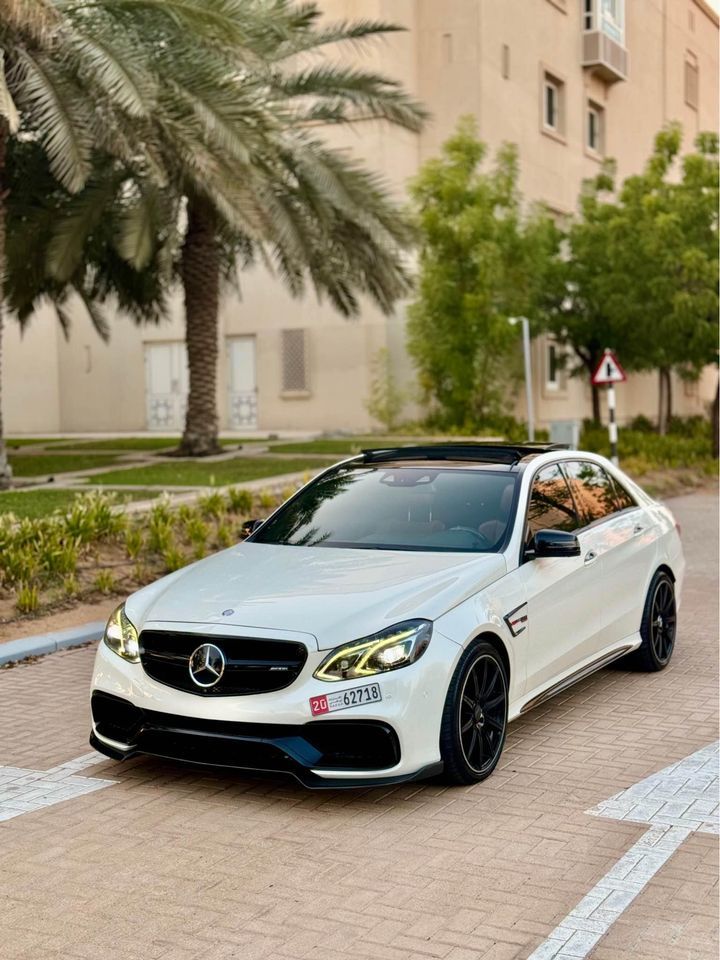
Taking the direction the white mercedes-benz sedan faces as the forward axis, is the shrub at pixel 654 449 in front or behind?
behind

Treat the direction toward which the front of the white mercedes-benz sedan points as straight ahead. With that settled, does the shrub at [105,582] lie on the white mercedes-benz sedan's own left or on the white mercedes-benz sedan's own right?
on the white mercedes-benz sedan's own right

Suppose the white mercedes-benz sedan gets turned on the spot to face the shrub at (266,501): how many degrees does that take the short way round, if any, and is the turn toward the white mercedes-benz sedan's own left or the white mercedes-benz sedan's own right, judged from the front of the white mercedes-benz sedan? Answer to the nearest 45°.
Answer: approximately 135° to the white mercedes-benz sedan's own right

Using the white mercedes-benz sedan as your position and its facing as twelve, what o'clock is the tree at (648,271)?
The tree is roughly at 5 o'clock from the white mercedes-benz sedan.

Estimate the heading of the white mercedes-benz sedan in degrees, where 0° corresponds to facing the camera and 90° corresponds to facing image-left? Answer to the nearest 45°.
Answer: approximately 45°

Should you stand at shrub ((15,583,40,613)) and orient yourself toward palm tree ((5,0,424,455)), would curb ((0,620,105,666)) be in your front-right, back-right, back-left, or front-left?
back-right

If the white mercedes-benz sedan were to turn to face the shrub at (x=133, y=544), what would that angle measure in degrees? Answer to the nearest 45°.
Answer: approximately 135° to its right

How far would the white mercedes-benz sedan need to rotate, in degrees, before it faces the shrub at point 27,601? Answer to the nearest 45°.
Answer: approximately 90° to its right

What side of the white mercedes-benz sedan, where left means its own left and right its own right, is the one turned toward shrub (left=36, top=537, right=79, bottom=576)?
right

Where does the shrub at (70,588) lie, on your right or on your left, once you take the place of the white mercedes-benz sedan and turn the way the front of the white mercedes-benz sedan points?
on your right

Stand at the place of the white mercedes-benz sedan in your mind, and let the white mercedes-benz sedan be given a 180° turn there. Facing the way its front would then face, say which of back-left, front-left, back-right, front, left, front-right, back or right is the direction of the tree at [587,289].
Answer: front-left

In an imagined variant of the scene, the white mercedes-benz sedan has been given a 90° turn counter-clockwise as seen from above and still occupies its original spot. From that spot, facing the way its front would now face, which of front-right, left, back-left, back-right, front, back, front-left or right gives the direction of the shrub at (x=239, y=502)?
back-left

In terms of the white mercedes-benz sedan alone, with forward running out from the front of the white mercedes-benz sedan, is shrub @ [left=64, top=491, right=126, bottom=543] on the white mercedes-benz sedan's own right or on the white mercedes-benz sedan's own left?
on the white mercedes-benz sedan's own right

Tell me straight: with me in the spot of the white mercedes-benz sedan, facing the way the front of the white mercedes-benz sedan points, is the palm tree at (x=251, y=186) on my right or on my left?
on my right

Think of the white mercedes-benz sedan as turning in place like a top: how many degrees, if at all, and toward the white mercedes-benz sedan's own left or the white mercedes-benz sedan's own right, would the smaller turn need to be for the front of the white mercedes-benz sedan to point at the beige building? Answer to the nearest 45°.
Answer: approximately 135° to the white mercedes-benz sedan's own right
